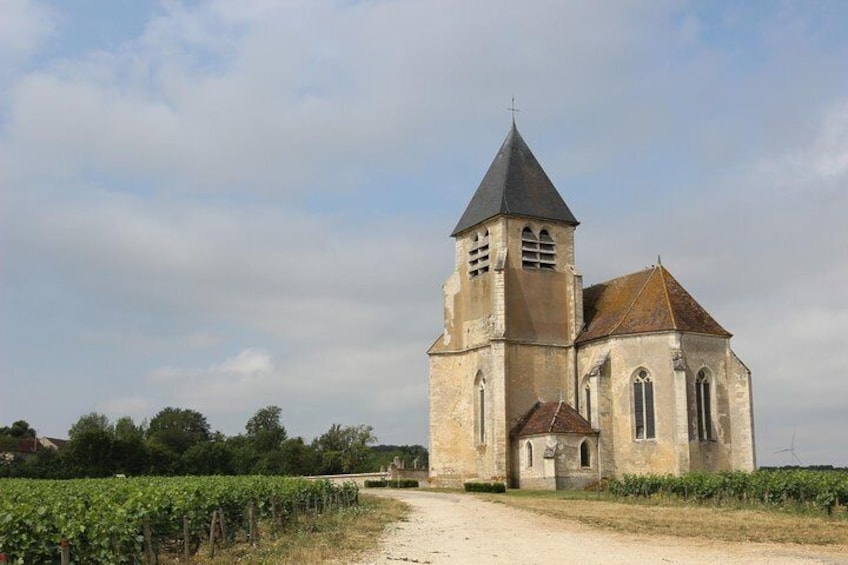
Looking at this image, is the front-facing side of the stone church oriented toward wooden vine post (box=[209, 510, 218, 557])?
no

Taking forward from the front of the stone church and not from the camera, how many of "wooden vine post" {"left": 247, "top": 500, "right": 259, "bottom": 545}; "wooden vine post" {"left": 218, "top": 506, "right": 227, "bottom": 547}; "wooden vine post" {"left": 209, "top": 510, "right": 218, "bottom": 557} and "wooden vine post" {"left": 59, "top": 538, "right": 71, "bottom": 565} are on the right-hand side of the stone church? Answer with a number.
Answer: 0

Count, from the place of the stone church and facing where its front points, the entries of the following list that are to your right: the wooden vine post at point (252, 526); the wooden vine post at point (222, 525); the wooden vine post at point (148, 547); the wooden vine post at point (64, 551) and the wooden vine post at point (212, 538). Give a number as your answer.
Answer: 0

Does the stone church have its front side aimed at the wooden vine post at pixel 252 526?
no

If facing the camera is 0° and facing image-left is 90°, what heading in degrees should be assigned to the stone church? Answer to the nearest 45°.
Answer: approximately 135°

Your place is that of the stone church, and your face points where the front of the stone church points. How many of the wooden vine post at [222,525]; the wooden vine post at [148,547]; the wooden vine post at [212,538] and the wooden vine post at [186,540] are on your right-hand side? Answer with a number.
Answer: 0

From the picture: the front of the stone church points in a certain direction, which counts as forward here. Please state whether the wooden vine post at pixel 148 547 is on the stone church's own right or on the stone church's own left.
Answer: on the stone church's own left

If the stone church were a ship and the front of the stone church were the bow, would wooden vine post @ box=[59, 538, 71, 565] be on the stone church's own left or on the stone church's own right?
on the stone church's own left

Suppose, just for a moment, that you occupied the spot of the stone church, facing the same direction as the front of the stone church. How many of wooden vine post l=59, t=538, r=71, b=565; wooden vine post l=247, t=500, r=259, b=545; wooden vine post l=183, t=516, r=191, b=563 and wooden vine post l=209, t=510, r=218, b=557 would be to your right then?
0
